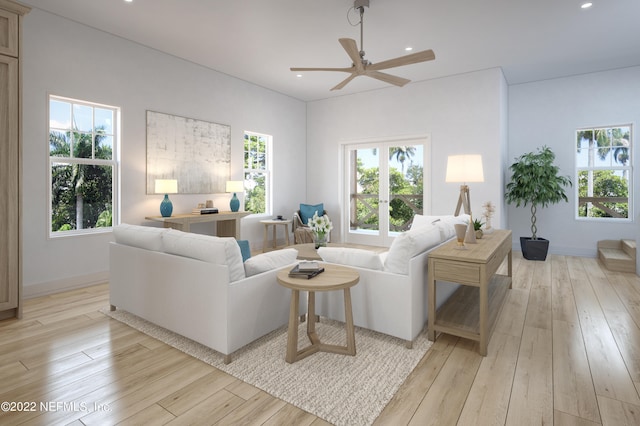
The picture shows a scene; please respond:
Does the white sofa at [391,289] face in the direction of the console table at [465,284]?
no

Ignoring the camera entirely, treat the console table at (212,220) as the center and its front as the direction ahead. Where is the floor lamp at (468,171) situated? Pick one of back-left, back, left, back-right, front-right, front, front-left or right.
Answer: front

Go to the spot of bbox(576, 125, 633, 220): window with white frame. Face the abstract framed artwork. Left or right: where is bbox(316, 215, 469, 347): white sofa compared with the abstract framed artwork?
left

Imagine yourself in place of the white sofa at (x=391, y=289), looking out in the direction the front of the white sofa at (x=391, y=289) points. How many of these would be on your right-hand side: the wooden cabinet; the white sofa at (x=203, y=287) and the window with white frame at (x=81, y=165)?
0

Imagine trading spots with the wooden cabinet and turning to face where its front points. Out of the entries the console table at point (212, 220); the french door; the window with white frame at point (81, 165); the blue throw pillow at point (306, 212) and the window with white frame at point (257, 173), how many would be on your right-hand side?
0

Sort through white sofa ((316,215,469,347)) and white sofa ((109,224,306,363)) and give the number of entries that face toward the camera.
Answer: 0

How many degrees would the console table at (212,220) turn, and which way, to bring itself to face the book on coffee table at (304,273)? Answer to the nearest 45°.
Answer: approximately 45° to its right

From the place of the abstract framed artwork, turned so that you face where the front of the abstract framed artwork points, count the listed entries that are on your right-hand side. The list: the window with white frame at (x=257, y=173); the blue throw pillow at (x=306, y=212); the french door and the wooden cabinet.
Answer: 1

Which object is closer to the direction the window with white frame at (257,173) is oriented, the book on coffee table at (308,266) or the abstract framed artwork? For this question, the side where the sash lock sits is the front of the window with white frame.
the book on coffee table

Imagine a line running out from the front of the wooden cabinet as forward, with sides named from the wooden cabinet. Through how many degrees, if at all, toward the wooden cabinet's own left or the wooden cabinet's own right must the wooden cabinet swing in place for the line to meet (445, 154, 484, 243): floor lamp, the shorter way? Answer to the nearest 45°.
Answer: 0° — it already faces it

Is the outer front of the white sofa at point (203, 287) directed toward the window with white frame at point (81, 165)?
no

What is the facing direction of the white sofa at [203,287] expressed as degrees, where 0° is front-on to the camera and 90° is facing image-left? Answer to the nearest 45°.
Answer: approximately 225°

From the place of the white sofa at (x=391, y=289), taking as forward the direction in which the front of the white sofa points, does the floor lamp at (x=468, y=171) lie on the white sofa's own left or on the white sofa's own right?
on the white sofa's own right

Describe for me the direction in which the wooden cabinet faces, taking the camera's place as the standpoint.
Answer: facing the viewer and to the right of the viewer

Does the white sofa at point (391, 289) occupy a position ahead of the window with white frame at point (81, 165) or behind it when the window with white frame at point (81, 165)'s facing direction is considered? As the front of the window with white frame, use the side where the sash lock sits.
ahead

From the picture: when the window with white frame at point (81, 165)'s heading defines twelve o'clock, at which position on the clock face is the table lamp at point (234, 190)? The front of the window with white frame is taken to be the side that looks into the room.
The table lamp is roughly at 10 o'clock from the window with white frame.

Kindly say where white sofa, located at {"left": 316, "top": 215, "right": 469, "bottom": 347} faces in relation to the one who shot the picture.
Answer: facing away from the viewer and to the left of the viewer

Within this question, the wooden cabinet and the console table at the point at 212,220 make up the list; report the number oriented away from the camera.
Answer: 0
